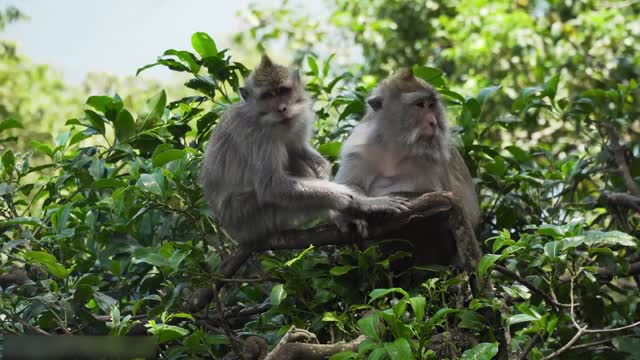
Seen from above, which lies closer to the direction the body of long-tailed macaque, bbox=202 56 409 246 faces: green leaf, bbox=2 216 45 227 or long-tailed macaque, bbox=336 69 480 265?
the long-tailed macaque
